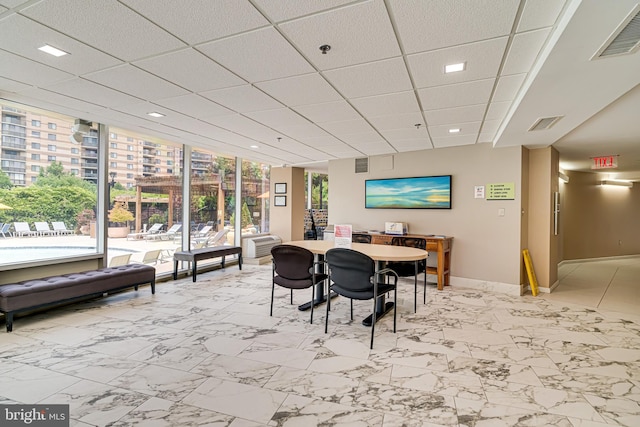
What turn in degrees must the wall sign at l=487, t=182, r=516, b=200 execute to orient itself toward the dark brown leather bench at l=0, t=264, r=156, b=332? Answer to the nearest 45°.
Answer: approximately 45° to its right

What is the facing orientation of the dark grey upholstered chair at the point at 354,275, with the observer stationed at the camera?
facing away from the viewer and to the right of the viewer

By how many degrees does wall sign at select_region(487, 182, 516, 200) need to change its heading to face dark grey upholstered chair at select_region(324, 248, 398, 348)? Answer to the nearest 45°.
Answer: approximately 45° to its right

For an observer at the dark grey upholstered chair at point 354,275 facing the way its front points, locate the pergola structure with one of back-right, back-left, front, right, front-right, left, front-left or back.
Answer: left

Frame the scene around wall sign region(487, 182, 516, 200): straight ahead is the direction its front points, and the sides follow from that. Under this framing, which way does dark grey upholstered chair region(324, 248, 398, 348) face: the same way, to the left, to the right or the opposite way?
the opposite way

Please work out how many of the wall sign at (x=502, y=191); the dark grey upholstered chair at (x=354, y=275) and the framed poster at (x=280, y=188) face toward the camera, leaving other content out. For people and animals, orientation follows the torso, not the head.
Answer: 2

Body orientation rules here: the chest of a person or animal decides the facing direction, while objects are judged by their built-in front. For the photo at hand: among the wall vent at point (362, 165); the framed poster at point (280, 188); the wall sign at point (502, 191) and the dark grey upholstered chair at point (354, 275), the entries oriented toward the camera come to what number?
3

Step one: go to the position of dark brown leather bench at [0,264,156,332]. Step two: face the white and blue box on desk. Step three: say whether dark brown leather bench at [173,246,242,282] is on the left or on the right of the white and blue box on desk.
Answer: left
